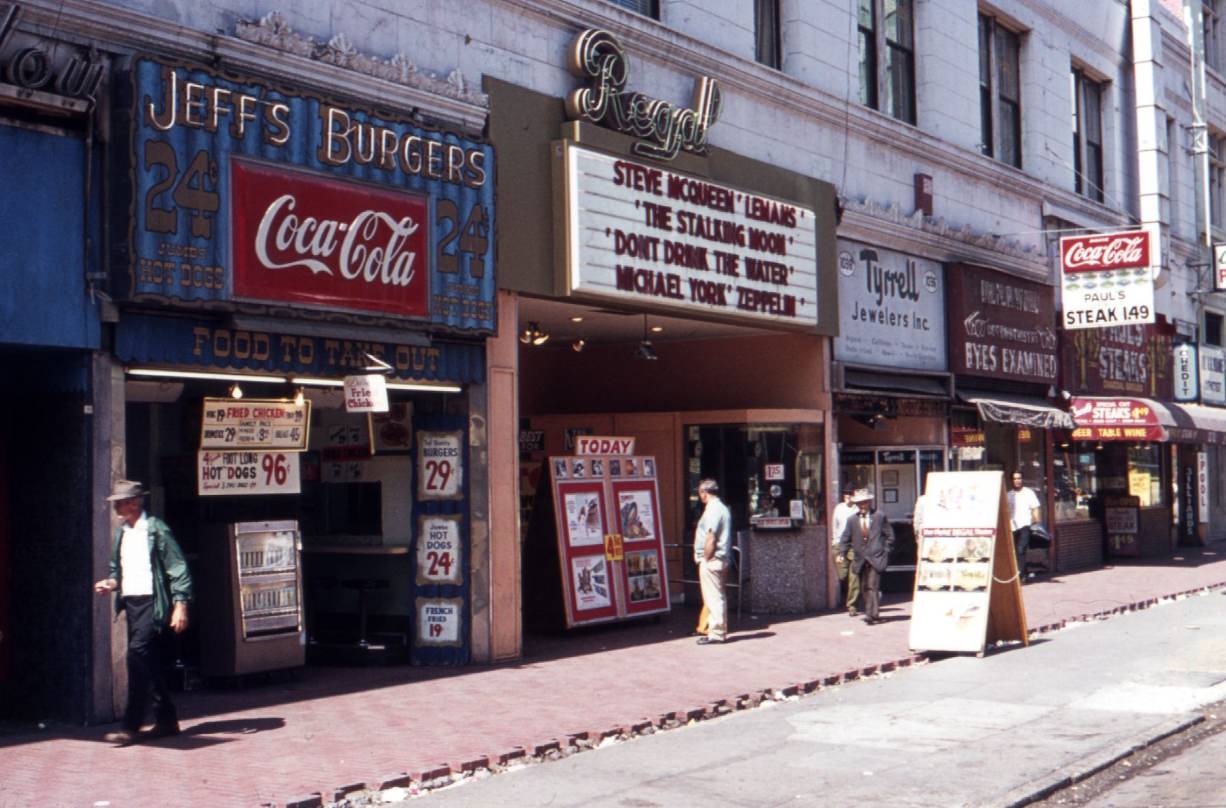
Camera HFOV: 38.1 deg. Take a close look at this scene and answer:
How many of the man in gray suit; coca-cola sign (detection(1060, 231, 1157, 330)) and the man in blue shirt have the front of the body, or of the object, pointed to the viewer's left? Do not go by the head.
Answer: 1

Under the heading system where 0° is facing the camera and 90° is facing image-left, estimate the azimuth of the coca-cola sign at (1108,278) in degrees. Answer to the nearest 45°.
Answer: approximately 0°

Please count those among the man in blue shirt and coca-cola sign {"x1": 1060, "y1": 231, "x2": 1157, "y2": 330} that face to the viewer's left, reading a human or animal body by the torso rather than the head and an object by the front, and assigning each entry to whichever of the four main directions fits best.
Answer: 1

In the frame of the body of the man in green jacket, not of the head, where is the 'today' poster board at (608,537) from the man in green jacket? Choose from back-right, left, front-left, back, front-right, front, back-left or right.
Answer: back

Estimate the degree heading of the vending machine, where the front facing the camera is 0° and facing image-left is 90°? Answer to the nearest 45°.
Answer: approximately 315°

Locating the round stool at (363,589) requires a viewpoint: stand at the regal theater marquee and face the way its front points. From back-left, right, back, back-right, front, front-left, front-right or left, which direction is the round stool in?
right

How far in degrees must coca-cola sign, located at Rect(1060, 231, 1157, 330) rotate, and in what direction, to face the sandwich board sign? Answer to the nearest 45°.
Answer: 0° — it already faces it

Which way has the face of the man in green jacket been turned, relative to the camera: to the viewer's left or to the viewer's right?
to the viewer's left

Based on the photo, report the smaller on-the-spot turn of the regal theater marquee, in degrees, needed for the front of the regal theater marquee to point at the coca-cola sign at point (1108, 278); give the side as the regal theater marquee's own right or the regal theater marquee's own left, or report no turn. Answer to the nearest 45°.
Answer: approximately 90° to the regal theater marquee's own left

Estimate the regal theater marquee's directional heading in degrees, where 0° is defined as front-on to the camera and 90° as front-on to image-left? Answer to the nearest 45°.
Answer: approximately 315°

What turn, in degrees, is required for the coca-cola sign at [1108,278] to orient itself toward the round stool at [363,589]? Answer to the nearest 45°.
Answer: approximately 45° to its right

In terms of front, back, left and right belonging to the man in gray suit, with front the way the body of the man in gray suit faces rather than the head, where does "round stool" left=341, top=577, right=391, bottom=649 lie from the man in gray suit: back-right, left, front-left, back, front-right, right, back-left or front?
front-right

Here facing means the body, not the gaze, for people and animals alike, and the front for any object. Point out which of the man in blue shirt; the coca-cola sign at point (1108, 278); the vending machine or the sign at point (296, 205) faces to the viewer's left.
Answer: the man in blue shirt

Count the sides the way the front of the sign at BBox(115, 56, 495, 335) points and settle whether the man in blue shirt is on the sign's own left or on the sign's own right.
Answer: on the sign's own left

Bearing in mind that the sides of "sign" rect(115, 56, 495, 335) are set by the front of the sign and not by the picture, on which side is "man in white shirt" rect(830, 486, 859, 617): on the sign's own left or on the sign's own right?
on the sign's own left
